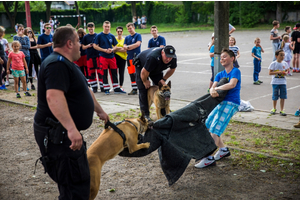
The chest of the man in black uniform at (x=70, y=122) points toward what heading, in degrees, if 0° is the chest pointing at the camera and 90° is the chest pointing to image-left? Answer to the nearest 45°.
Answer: approximately 270°

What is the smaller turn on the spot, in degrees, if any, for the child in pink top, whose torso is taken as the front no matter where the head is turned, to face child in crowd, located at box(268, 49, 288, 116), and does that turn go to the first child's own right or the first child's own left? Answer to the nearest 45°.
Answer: approximately 45° to the first child's own left

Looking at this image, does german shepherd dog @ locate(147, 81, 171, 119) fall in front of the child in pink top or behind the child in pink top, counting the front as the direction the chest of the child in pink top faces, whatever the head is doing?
in front

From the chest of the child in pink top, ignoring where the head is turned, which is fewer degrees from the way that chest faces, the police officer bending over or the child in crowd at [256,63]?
the police officer bending over

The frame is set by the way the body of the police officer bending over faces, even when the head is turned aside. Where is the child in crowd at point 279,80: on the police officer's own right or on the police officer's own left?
on the police officer's own left

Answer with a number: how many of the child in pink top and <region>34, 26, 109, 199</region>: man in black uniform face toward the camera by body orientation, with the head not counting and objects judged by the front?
1

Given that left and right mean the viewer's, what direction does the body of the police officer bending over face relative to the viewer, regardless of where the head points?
facing the viewer and to the right of the viewer

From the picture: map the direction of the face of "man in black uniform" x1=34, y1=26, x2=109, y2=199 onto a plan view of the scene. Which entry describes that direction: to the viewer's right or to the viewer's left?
to the viewer's right

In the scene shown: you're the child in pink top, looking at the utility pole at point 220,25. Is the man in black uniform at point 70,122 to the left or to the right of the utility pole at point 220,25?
right

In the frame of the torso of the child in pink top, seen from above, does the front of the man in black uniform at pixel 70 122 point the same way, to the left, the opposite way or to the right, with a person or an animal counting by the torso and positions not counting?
to the left

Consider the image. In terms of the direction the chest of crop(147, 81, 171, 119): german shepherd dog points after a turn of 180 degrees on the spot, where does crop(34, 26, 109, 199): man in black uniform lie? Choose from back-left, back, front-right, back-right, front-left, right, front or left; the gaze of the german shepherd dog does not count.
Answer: back-left

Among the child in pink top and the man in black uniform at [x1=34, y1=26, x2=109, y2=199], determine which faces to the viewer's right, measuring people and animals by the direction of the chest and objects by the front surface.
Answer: the man in black uniform
